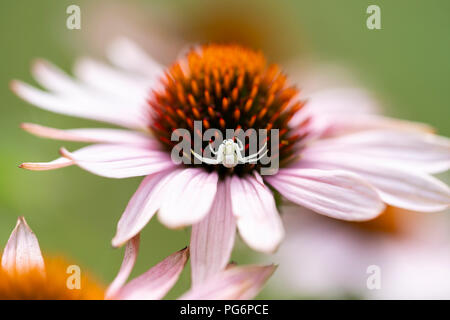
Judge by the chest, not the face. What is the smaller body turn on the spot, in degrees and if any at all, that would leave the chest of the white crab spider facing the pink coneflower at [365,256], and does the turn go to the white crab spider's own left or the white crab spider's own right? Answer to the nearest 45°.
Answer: approximately 135° to the white crab spider's own left

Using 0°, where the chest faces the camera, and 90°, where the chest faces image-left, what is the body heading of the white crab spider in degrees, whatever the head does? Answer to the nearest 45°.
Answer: approximately 0°
